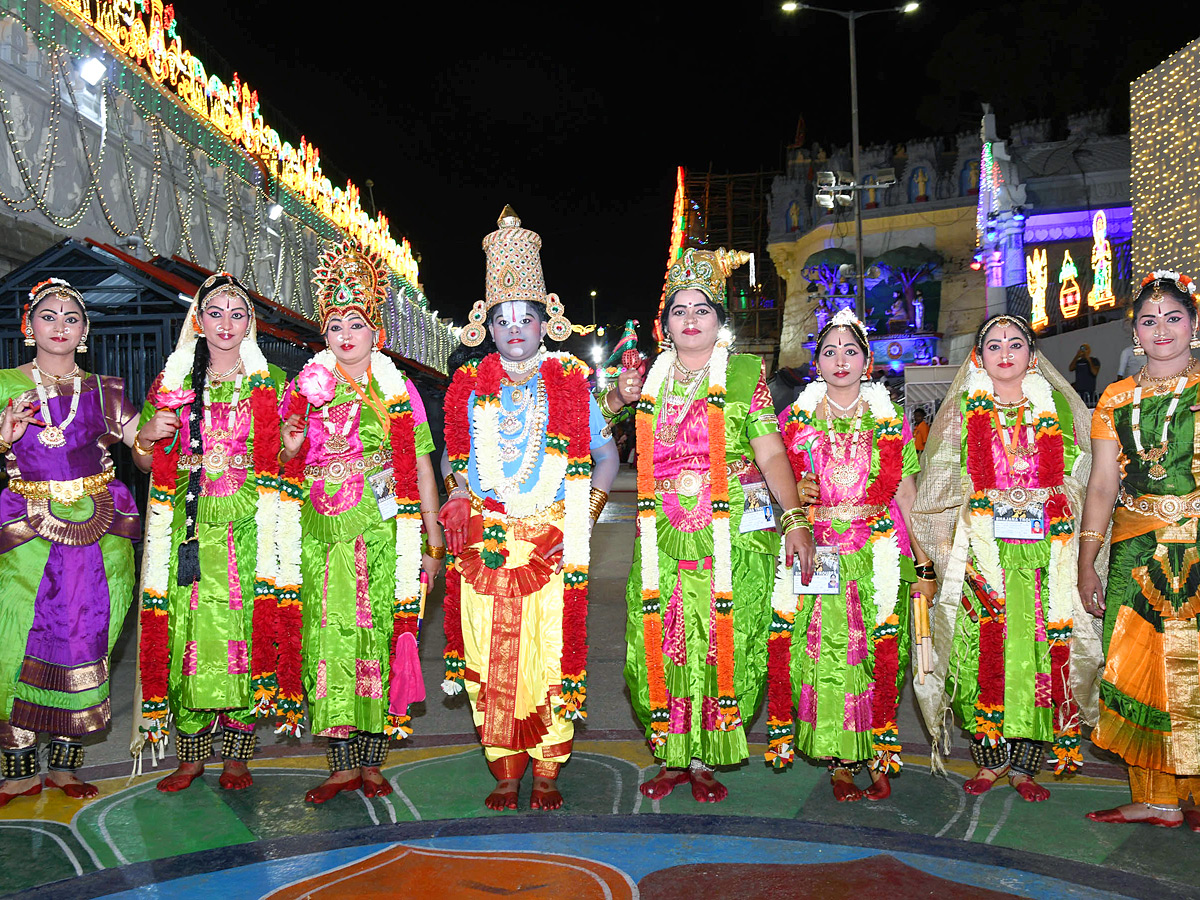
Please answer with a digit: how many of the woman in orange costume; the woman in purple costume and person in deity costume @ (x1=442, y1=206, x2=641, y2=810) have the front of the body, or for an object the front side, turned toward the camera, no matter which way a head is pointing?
3

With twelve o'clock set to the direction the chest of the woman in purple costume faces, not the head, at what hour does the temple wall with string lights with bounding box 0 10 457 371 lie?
The temple wall with string lights is roughly at 6 o'clock from the woman in purple costume.

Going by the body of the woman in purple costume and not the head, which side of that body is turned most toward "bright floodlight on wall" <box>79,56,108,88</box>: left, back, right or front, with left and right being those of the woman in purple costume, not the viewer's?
back

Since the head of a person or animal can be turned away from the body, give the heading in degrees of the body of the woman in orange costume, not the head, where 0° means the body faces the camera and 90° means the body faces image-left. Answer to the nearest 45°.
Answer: approximately 0°

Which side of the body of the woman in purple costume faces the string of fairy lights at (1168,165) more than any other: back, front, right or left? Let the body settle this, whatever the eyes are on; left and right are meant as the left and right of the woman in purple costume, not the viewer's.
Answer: left

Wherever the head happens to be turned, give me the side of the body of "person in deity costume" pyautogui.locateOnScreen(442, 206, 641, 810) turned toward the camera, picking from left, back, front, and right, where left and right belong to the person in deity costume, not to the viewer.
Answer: front

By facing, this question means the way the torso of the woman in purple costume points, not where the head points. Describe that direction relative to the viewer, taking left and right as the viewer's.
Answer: facing the viewer

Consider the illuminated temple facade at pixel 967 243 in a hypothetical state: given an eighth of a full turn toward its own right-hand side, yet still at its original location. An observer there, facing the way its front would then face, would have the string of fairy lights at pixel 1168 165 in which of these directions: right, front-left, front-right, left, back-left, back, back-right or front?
left

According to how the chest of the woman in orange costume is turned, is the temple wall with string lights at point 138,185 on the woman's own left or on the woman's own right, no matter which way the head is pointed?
on the woman's own right
